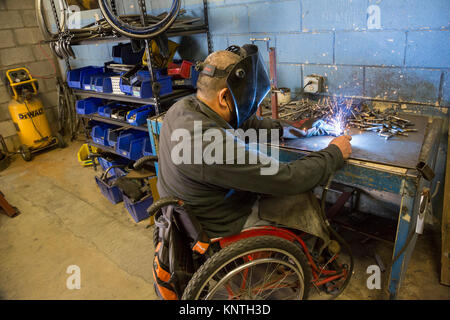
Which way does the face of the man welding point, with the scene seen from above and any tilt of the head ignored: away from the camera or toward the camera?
away from the camera

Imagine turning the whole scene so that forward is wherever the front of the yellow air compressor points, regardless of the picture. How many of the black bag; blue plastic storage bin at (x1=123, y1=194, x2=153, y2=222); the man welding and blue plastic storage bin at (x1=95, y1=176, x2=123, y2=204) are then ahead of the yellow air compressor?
4

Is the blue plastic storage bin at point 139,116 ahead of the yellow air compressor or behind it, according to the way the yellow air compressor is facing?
ahead

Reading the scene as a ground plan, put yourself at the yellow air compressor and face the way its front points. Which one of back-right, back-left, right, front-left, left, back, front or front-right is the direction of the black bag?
front

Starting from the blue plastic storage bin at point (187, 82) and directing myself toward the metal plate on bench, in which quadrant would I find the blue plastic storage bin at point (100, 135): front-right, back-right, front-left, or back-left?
back-right

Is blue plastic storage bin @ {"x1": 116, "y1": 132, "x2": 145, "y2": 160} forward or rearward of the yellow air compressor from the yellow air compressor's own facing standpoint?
forward

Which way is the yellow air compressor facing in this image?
toward the camera

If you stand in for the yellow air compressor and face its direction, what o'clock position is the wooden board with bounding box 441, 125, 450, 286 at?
The wooden board is roughly at 11 o'clock from the yellow air compressor.
